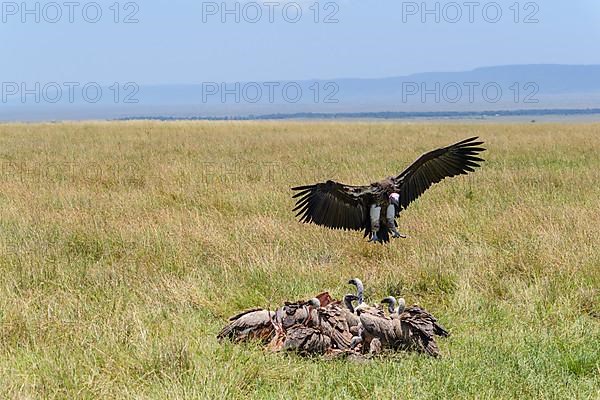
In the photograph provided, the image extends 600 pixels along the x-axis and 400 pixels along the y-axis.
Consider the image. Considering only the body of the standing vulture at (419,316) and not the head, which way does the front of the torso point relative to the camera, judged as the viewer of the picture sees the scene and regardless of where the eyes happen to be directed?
to the viewer's left

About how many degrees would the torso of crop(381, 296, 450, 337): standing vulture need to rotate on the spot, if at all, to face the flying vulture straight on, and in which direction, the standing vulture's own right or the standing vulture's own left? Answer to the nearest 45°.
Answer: approximately 90° to the standing vulture's own right
